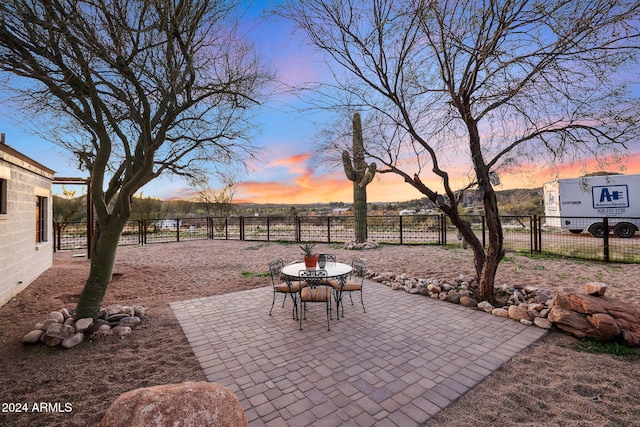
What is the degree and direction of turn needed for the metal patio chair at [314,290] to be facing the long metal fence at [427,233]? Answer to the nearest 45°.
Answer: approximately 45° to its right

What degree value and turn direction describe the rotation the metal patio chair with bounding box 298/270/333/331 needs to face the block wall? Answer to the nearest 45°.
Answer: approximately 90° to its left

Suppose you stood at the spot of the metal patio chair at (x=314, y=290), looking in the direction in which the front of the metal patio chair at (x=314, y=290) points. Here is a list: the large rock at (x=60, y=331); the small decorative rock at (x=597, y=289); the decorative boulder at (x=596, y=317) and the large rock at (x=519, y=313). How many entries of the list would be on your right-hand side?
3

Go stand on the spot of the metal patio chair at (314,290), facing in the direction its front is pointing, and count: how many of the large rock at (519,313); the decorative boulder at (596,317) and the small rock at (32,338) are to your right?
2

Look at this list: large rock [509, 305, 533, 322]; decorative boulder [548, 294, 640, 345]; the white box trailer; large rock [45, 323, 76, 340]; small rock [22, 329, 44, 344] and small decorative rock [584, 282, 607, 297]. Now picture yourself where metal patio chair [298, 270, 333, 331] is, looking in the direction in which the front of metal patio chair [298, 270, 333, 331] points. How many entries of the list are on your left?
2

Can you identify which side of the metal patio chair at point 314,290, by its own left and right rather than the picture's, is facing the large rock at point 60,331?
left

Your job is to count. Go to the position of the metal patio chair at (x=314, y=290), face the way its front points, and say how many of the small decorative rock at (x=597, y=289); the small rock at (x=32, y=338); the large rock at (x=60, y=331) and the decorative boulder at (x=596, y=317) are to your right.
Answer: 2

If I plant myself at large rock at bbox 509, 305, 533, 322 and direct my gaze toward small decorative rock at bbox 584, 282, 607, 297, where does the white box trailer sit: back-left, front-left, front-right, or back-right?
front-left

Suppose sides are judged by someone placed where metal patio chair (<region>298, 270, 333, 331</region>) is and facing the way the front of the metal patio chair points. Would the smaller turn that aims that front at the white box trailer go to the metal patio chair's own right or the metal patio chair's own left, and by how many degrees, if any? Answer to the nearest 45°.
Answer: approximately 45° to the metal patio chair's own right

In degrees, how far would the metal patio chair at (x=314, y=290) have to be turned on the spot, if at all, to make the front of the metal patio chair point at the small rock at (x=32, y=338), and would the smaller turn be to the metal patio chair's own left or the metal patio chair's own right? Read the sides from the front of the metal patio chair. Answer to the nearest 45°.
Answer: approximately 90° to the metal patio chair's own left

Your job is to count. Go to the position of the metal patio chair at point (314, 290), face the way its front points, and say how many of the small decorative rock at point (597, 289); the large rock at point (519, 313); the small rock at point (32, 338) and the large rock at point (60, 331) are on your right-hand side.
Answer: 2

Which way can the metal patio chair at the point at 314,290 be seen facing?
away from the camera

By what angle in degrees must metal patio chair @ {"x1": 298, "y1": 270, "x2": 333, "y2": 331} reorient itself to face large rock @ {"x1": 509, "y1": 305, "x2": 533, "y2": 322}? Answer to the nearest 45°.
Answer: approximately 90° to its right

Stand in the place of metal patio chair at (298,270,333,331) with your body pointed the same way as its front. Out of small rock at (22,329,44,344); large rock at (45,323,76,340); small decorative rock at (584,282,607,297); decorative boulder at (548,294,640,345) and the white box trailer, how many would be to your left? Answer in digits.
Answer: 2

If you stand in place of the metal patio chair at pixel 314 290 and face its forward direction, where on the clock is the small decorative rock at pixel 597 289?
The small decorative rock is roughly at 3 o'clock from the metal patio chair.

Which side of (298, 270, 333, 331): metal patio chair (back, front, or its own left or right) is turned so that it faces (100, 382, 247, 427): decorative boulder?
back

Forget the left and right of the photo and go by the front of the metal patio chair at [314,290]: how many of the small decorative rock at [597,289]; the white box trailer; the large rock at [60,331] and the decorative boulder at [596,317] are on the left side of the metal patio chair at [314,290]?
1

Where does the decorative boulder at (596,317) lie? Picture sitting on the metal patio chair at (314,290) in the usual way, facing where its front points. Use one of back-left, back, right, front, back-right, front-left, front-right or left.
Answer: right
